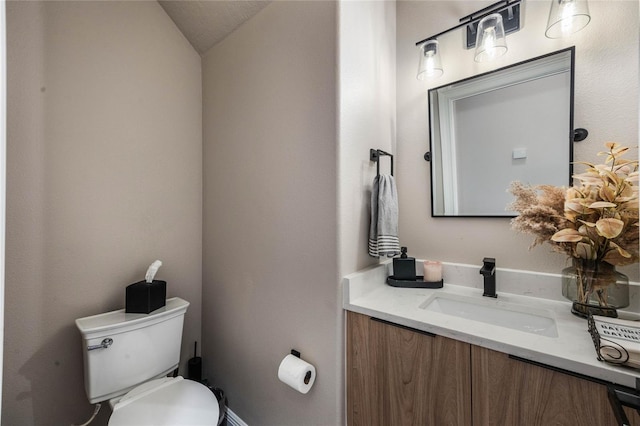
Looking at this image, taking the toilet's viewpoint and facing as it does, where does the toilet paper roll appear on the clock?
The toilet paper roll is roughly at 12 o'clock from the toilet.

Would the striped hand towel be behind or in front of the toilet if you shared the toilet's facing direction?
in front

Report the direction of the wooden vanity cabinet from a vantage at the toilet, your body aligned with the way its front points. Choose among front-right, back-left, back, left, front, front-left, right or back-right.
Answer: front

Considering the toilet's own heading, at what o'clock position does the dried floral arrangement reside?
The dried floral arrangement is roughly at 12 o'clock from the toilet.

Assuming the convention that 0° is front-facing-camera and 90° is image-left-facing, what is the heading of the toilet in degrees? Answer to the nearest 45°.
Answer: approximately 315°

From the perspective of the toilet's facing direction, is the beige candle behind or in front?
in front

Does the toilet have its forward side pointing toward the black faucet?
no
